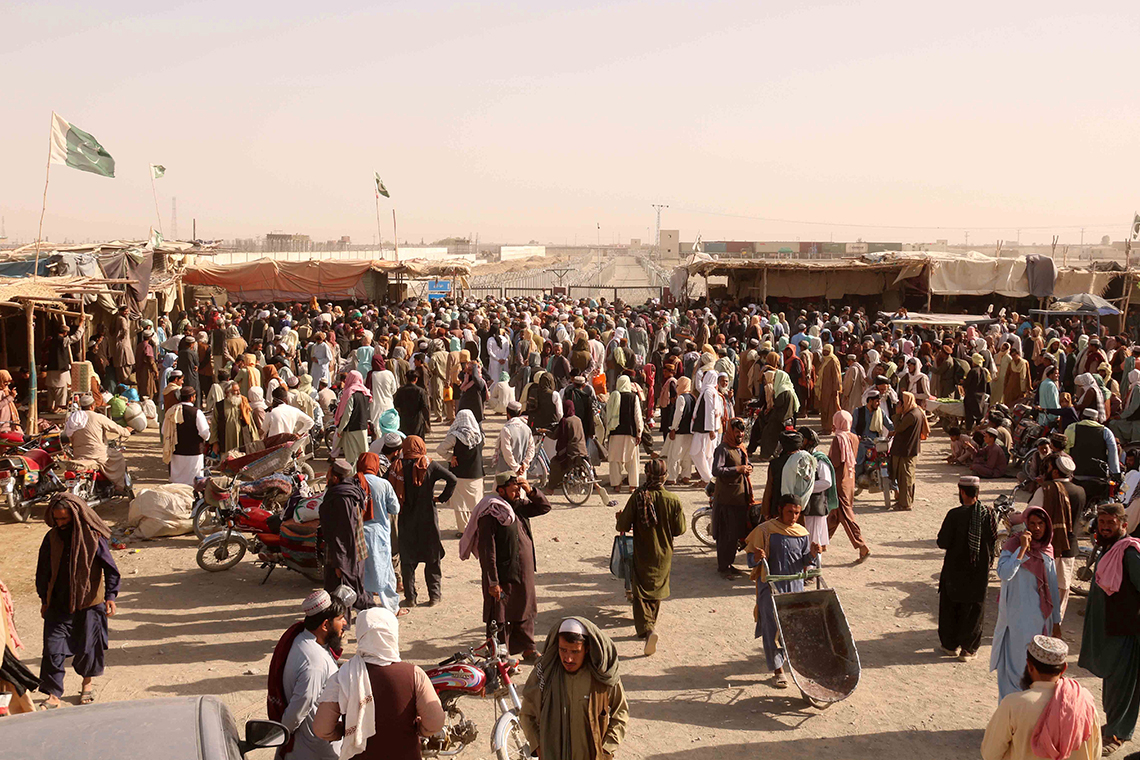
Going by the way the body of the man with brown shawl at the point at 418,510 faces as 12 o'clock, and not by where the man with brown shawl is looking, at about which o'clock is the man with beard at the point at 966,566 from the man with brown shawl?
The man with beard is roughly at 4 o'clock from the man with brown shawl.

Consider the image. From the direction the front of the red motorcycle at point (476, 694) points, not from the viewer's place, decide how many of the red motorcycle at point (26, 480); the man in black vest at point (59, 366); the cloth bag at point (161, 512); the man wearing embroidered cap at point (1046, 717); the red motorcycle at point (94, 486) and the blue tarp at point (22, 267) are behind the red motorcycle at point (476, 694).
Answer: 5

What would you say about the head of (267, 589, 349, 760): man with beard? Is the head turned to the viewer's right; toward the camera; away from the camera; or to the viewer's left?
to the viewer's right

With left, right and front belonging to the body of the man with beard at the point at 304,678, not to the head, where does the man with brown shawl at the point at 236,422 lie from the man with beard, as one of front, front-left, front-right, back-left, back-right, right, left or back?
left

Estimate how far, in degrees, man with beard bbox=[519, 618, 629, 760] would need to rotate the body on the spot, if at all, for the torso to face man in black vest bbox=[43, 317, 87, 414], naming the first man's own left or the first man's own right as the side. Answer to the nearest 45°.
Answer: approximately 135° to the first man's own right

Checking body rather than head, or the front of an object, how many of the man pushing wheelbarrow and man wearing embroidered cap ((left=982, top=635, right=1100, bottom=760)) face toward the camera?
1

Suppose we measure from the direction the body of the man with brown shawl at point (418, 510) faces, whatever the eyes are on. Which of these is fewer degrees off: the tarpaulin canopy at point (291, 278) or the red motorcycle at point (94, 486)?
the tarpaulin canopy

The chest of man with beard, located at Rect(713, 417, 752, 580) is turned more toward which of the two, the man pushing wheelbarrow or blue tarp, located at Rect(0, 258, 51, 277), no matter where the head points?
the man pushing wheelbarrow

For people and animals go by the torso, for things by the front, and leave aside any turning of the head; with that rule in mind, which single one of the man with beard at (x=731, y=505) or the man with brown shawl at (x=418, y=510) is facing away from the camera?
the man with brown shawl

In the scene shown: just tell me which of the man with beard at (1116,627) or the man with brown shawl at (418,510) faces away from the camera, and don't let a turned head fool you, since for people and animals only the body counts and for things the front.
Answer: the man with brown shawl

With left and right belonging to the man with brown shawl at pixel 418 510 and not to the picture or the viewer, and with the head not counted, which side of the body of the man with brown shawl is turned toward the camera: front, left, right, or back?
back

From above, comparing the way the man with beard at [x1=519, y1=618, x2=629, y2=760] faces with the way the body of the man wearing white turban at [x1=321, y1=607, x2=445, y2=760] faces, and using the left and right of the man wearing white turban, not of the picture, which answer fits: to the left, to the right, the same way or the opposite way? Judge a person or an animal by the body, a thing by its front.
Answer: the opposite way
